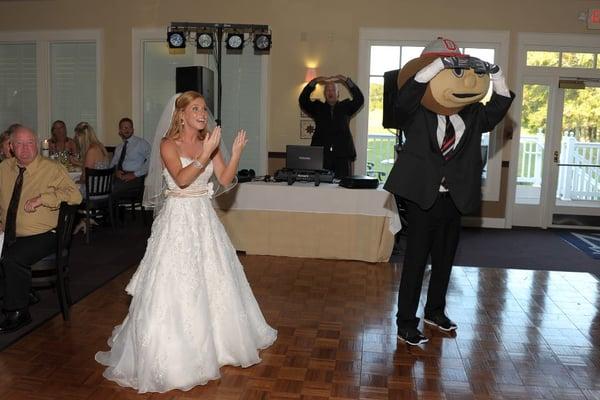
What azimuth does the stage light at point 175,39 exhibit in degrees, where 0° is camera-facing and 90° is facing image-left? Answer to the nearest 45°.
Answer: approximately 0°

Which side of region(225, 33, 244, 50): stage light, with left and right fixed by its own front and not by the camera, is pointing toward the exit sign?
left

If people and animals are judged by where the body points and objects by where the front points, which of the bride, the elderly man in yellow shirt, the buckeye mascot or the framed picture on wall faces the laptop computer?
the framed picture on wall

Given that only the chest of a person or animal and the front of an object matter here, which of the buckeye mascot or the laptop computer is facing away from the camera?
the laptop computer

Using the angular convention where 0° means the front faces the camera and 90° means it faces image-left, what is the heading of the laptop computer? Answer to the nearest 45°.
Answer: approximately 180°

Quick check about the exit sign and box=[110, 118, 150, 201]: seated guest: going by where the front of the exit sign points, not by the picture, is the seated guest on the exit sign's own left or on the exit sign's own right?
on the exit sign's own right

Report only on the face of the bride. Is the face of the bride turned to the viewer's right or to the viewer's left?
to the viewer's right

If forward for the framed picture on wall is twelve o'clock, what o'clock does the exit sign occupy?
The exit sign is roughly at 9 o'clock from the framed picture on wall.

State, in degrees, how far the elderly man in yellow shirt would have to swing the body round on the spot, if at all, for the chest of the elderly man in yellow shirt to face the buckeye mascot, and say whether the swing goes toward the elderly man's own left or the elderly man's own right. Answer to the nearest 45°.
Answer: approximately 90° to the elderly man's own left
